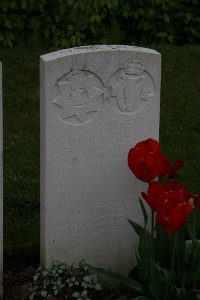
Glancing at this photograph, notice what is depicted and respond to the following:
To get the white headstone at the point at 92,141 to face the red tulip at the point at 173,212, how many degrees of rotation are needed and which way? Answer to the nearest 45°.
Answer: approximately 45° to its left

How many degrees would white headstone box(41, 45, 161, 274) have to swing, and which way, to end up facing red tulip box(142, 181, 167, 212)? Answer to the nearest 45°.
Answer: approximately 45° to its left

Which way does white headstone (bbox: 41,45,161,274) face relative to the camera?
toward the camera
